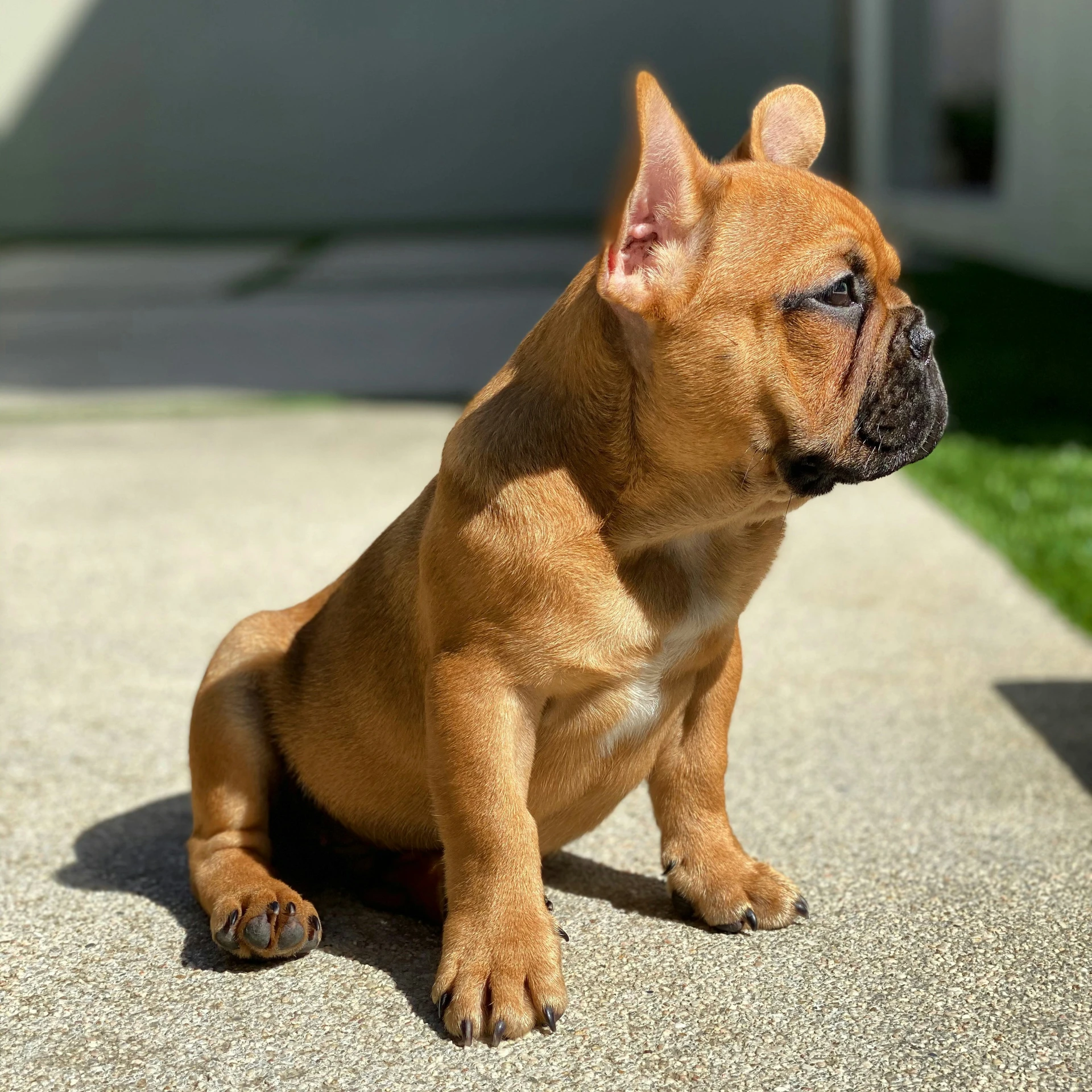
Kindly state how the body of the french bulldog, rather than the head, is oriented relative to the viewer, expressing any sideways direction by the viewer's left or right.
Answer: facing the viewer and to the right of the viewer
